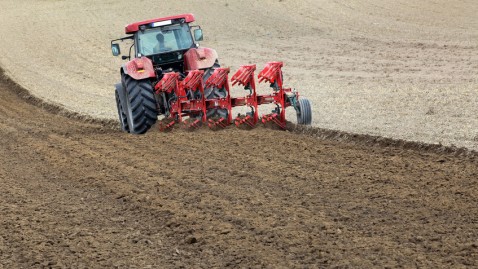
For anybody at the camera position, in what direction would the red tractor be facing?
facing away from the viewer and to the left of the viewer
